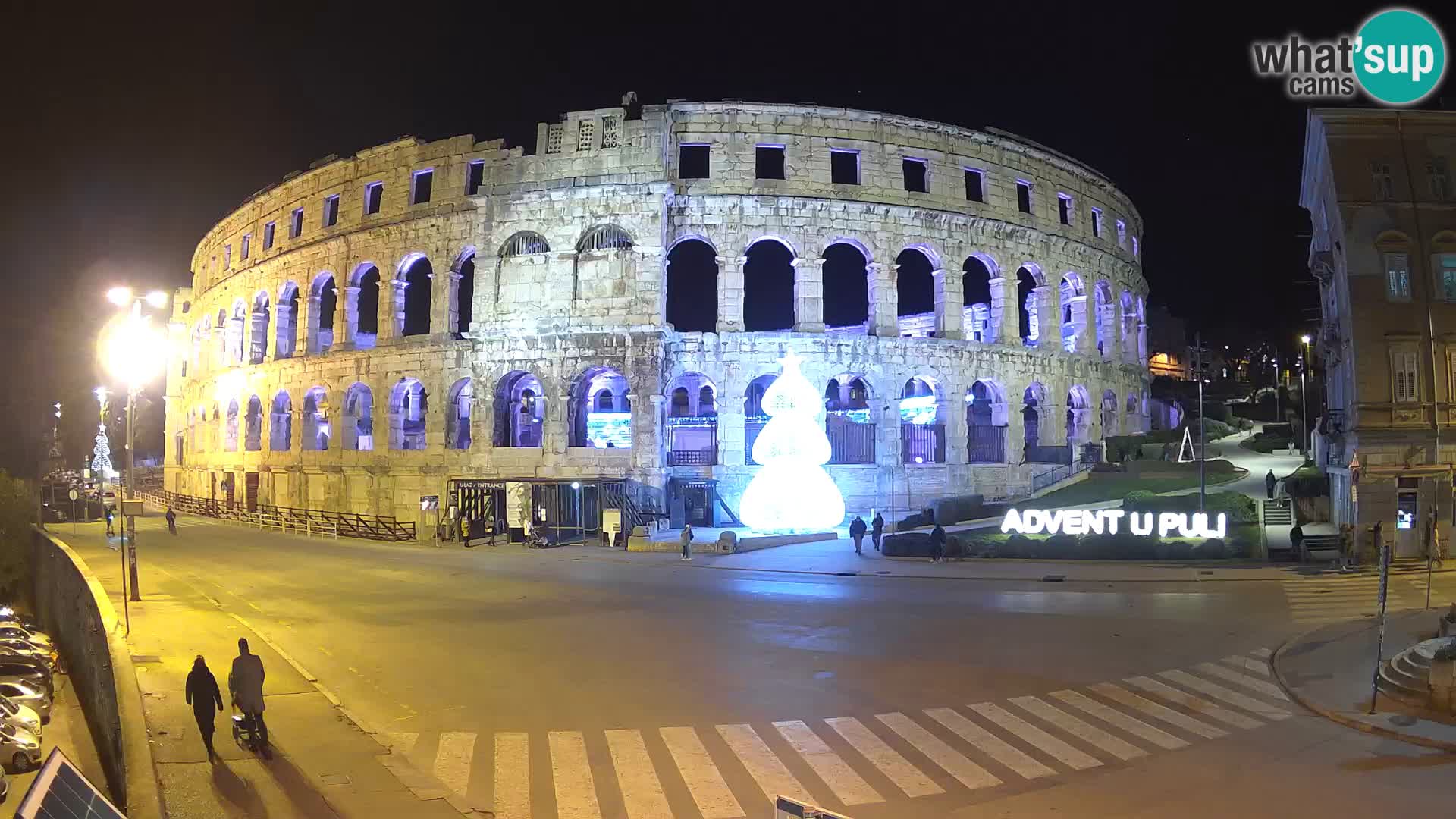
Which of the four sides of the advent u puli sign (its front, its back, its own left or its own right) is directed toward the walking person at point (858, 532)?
right

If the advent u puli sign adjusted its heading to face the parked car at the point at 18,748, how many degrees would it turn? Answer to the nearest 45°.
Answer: approximately 45° to its right

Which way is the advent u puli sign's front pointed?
toward the camera

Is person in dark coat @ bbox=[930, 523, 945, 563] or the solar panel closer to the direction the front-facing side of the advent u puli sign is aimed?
the solar panel

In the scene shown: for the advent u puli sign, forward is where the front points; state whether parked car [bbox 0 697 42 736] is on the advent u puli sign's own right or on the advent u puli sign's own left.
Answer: on the advent u puli sign's own right

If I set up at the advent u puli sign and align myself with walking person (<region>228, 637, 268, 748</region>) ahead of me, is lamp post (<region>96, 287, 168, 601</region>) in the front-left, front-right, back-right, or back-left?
front-right

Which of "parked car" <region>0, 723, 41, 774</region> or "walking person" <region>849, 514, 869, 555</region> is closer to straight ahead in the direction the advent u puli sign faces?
the parked car

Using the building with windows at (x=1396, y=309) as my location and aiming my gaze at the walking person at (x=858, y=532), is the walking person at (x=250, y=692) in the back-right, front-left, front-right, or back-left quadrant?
front-left

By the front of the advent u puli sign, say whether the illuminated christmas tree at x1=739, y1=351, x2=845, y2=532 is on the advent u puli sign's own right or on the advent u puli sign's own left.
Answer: on the advent u puli sign's own right

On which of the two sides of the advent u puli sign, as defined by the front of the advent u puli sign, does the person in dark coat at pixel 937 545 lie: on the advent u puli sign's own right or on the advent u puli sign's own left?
on the advent u puli sign's own right

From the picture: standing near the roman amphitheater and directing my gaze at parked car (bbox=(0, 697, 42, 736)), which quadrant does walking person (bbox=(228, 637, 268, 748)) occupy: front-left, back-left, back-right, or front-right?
front-left
